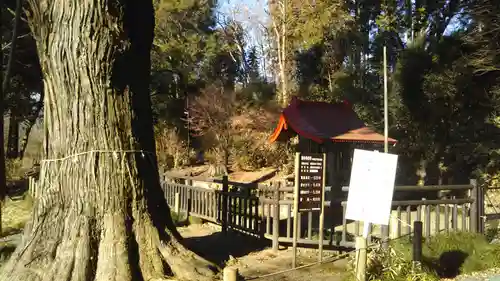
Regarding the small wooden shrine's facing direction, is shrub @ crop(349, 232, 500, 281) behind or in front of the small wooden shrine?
in front

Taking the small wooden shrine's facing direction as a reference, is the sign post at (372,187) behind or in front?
in front

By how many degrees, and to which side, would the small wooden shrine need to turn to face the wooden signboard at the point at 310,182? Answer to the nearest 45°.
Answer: approximately 45° to its right
